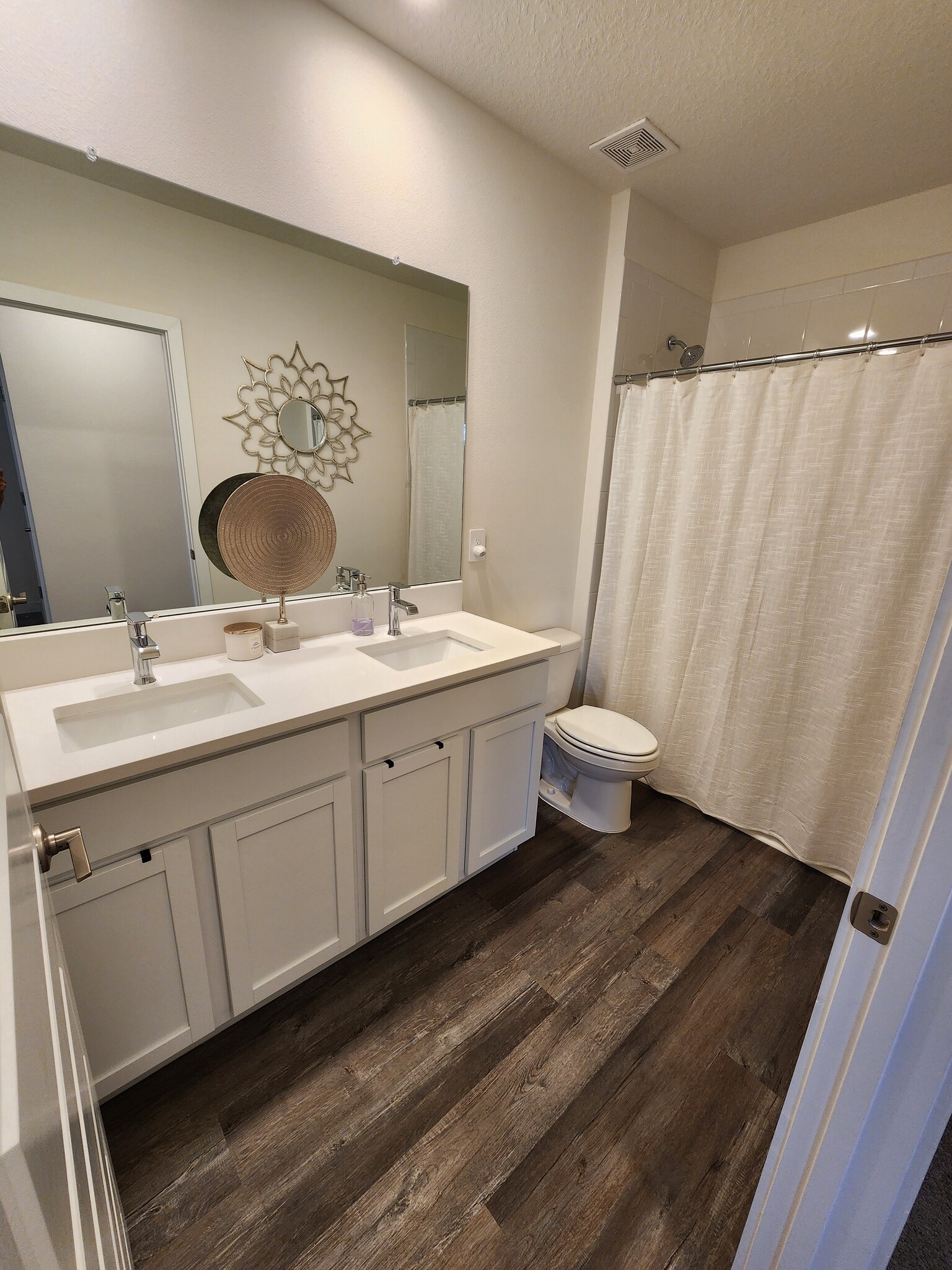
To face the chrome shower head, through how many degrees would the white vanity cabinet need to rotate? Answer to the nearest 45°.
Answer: approximately 90° to its left

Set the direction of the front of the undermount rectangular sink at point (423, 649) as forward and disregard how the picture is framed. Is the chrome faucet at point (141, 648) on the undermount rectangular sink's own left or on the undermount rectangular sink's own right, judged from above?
on the undermount rectangular sink's own right

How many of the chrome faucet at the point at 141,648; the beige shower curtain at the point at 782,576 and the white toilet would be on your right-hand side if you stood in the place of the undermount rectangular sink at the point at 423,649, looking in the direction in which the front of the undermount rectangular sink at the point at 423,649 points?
1

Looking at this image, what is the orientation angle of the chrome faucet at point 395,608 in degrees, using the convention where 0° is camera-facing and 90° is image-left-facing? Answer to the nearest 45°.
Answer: approximately 315°

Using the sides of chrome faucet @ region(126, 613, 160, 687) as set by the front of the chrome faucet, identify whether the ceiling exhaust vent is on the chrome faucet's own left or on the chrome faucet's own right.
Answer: on the chrome faucet's own left

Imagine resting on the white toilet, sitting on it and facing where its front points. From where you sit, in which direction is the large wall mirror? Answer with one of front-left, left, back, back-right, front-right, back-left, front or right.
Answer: right

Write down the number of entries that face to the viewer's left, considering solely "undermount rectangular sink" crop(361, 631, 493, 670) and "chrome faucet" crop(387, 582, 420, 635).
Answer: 0

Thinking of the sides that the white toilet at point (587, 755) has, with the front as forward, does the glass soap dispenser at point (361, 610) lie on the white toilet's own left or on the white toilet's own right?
on the white toilet's own right

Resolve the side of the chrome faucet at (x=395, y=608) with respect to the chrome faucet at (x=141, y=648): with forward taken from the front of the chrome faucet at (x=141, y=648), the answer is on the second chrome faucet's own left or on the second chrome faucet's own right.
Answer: on the second chrome faucet's own left

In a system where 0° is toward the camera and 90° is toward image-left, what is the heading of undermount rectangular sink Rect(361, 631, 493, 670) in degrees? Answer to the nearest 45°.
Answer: approximately 315°

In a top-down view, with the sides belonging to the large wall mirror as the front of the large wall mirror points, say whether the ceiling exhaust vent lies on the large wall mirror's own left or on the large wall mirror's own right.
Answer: on the large wall mirror's own left

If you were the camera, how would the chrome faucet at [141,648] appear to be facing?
facing the viewer and to the right of the viewer

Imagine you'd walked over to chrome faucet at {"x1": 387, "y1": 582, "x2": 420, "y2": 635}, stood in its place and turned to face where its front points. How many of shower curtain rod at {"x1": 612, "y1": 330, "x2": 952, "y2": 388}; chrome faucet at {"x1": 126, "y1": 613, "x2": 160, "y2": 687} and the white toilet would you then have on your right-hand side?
1

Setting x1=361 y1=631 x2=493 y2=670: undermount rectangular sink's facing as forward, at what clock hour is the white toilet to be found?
The white toilet is roughly at 10 o'clock from the undermount rectangular sink.

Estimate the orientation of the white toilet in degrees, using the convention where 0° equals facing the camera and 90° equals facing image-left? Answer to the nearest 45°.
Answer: approximately 315°
